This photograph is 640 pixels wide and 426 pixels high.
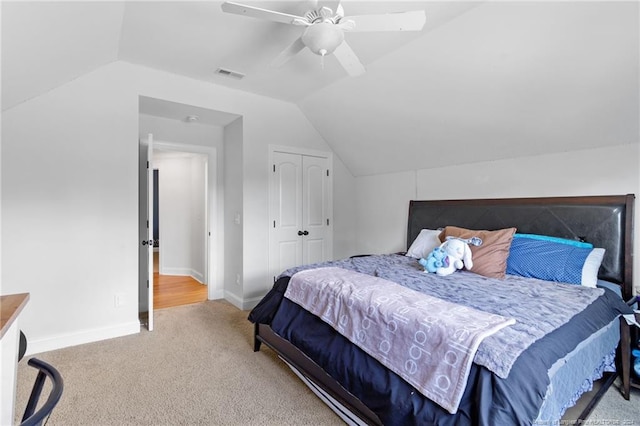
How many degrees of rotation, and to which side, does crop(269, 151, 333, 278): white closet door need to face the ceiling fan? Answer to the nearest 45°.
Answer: approximately 45° to its right

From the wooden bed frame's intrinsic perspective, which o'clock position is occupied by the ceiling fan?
The ceiling fan is roughly at 12 o'clock from the wooden bed frame.

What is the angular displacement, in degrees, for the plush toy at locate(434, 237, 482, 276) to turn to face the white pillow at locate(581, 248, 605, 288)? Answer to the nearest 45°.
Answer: approximately 135° to its left

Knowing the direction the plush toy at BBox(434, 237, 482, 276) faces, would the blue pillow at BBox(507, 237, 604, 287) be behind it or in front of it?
behind

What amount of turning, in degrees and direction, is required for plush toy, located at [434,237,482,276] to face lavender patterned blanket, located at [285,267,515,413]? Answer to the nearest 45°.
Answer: approximately 45° to its left

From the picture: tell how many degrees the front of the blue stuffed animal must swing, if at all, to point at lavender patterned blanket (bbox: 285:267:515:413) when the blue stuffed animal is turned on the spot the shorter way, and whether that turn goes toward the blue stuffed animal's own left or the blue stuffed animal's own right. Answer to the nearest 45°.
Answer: approximately 45° to the blue stuffed animal's own left

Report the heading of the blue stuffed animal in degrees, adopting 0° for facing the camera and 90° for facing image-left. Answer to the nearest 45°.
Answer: approximately 45°
